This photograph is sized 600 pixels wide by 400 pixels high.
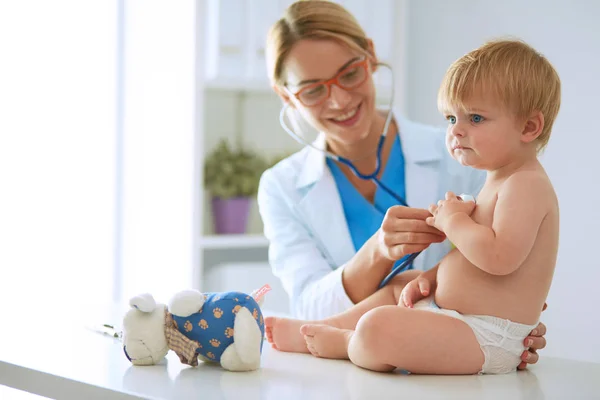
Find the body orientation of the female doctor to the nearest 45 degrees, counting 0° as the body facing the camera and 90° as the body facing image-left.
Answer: approximately 315°

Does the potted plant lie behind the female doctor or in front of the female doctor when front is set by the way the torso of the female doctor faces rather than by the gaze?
behind

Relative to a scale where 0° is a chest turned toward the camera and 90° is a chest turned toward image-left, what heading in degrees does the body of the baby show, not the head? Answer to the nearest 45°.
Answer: approximately 90°

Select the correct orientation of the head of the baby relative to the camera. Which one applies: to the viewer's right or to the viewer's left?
to the viewer's left

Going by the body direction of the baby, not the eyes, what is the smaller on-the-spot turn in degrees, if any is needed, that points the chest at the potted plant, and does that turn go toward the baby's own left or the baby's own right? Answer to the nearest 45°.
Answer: approximately 45° to the baby's own right

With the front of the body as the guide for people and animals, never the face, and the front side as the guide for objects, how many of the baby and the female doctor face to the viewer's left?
1

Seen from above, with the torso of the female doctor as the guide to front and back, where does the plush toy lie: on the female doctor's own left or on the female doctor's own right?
on the female doctor's own right
